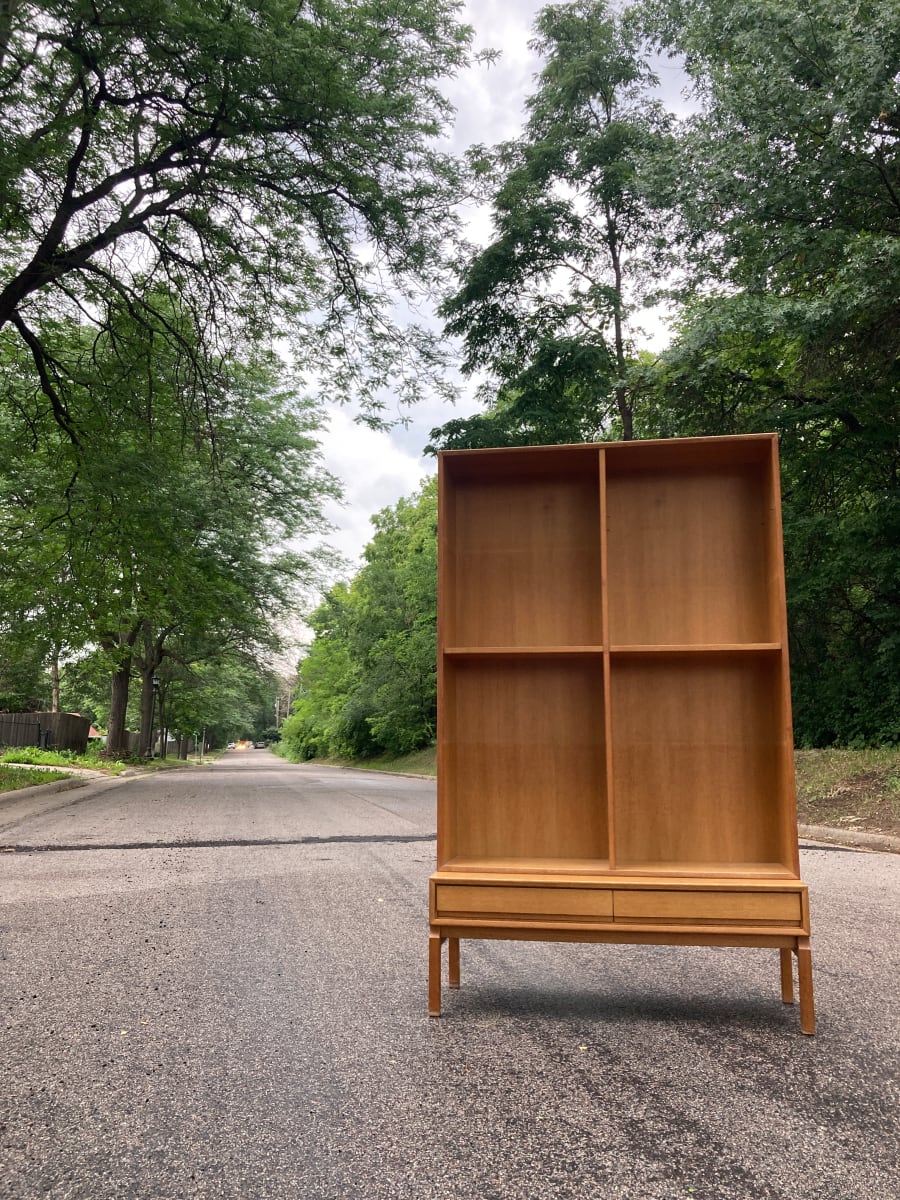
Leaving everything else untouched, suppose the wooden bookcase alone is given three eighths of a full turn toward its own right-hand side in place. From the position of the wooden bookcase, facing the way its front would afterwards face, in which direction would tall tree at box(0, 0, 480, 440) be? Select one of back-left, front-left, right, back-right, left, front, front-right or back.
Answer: front

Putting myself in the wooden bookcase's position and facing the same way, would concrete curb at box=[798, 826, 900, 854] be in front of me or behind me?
behind

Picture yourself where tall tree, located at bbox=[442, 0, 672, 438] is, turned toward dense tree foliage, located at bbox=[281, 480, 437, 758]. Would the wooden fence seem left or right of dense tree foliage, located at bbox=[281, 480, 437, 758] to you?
left

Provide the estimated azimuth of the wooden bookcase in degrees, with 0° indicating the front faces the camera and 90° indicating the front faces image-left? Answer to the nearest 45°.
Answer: approximately 0°

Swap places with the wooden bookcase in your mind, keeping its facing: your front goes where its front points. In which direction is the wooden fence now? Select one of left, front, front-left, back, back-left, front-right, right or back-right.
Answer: back-right

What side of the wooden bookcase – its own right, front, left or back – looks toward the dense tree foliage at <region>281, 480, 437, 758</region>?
back

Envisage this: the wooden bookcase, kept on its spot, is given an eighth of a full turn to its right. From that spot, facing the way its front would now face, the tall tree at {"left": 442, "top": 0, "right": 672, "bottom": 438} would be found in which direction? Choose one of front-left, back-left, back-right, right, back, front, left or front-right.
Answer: back-right

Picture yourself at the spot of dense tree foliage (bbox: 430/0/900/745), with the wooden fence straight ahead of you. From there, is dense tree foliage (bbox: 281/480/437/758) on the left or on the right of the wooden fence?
right

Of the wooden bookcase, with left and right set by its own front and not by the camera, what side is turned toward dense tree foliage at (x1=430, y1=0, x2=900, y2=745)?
back
